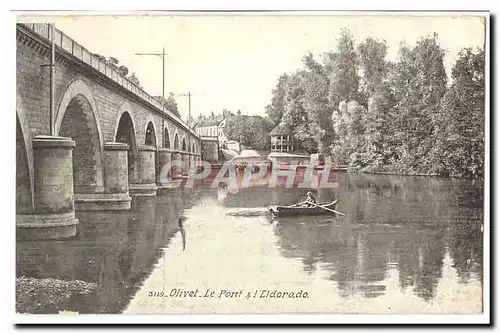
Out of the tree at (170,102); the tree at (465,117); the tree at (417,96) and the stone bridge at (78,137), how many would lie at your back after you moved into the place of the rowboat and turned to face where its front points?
2

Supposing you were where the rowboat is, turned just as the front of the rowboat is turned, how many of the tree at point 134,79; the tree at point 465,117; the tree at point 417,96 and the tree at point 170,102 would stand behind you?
2
